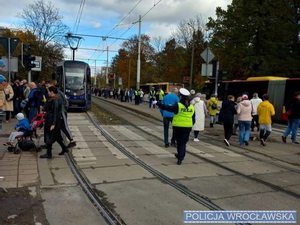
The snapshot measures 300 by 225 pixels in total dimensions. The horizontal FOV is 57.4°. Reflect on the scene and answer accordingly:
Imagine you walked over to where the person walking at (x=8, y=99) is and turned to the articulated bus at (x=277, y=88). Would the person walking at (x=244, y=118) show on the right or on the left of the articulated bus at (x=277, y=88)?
right

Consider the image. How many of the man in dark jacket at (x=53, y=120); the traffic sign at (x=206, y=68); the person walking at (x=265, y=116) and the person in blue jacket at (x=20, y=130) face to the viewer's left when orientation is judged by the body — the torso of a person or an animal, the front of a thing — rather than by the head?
2

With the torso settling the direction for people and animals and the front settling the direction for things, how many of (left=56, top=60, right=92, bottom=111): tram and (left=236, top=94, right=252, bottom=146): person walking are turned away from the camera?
1

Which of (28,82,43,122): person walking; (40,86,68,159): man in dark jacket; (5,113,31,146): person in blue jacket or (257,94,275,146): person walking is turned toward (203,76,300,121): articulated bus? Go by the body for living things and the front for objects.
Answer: (257,94,275,146): person walking

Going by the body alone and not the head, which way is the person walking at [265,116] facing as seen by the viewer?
away from the camera

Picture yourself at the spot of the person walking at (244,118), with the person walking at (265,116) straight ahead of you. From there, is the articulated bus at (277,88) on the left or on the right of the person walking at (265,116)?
left

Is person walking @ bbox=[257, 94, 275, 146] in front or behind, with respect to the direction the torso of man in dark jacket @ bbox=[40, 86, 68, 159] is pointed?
behind

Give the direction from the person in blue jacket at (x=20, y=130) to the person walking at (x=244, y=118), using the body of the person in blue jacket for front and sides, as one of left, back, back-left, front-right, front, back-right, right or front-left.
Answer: back

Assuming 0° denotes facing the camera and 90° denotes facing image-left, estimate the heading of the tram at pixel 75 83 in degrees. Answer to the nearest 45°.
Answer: approximately 0°
